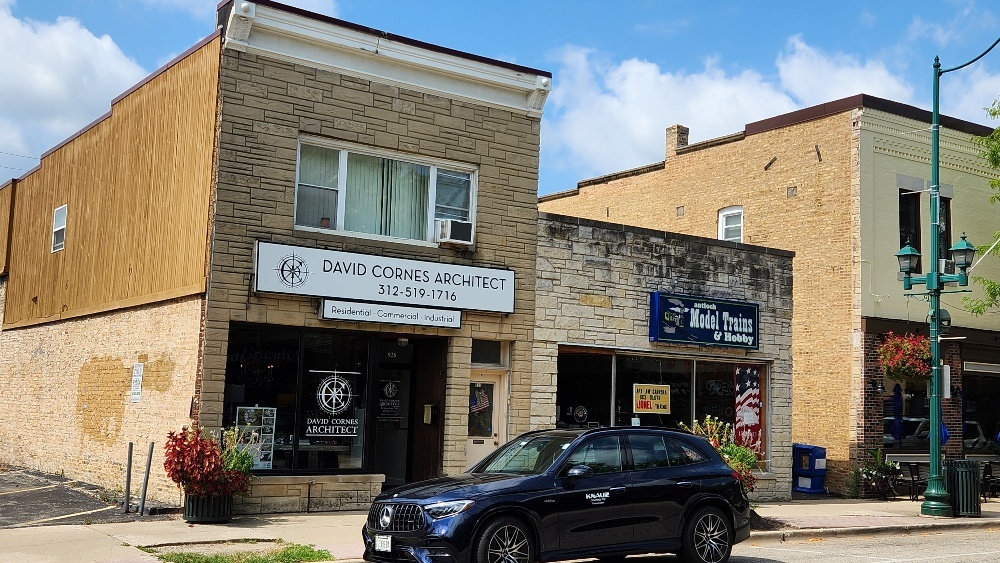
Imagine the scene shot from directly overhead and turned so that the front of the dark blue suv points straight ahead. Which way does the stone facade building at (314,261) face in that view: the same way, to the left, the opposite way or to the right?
to the left

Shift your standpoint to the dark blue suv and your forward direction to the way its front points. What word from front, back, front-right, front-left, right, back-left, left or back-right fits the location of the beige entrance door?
back-right

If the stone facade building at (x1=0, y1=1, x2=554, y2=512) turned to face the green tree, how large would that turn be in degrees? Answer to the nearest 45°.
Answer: approximately 45° to its left

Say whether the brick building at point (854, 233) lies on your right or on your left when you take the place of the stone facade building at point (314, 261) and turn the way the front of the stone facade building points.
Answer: on your left

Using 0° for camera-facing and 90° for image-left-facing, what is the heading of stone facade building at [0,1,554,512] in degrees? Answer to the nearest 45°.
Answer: approximately 315°

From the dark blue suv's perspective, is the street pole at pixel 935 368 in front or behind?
behind

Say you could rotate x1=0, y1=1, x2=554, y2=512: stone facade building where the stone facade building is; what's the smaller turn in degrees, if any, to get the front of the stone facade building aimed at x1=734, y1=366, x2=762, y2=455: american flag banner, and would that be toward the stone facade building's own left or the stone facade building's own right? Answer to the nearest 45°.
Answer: approximately 45° to the stone facade building's own left

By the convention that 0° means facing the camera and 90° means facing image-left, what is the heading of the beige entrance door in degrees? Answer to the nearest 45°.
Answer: approximately 315°

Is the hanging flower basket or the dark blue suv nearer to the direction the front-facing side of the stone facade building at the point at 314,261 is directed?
the dark blue suv

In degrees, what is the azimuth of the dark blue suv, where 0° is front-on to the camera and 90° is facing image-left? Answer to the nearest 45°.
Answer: approximately 45°

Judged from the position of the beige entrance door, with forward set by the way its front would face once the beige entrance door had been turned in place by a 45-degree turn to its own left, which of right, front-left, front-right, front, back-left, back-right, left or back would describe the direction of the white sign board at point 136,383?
back

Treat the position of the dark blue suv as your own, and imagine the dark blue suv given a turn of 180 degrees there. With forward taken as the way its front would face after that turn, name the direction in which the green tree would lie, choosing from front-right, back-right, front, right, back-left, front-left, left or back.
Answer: front
